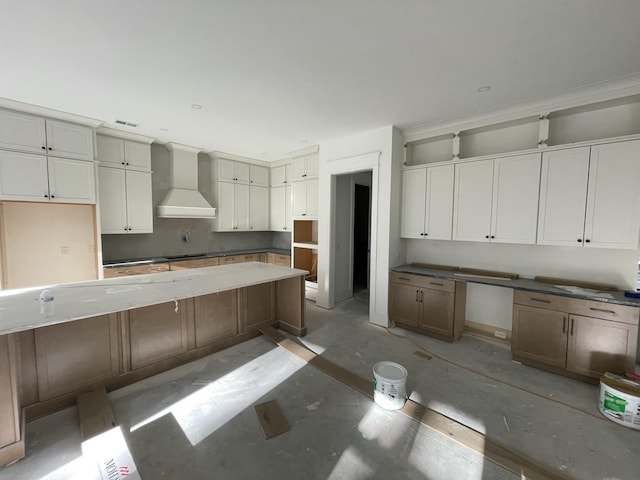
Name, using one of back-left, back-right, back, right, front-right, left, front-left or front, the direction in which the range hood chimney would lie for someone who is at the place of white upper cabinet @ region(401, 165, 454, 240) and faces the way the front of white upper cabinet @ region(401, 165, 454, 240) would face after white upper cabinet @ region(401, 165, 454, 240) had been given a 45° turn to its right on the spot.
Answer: front

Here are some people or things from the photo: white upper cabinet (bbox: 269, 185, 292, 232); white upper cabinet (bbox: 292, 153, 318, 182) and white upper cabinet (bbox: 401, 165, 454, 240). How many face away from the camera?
0

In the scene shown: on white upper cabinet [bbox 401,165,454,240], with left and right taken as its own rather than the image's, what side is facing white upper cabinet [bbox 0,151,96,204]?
front

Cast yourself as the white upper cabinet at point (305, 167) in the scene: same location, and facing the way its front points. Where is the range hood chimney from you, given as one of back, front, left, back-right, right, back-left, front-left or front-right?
front-right

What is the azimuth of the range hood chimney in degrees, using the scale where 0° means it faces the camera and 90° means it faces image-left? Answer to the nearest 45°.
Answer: approximately 315°

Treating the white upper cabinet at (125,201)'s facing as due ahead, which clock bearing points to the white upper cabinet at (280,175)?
the white upper cabinet at (280,175) is roughly at 9 o'clock from the white upper cabinet at (125,201).

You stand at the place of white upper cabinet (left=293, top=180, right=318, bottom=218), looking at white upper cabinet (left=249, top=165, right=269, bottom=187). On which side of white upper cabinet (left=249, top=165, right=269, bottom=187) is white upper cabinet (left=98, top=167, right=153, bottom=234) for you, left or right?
left

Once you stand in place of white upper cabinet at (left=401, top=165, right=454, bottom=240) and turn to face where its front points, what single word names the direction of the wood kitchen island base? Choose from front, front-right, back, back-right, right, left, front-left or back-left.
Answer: front

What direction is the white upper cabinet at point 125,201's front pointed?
toward the camera

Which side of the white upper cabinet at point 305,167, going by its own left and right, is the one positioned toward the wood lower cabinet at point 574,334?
left

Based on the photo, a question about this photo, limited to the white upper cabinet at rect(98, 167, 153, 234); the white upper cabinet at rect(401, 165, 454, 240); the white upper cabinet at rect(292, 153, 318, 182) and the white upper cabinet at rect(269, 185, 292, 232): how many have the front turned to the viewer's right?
0

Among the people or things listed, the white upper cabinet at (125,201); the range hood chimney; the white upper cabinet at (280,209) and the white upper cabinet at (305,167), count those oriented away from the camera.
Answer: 0

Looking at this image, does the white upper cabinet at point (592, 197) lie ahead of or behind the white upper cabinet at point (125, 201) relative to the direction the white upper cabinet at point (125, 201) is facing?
ahead

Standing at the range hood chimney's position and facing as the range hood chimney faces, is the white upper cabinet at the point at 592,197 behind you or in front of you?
in front

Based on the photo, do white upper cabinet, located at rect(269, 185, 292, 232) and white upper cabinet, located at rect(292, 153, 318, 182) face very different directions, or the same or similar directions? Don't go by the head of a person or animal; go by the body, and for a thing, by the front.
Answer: same or similar directions

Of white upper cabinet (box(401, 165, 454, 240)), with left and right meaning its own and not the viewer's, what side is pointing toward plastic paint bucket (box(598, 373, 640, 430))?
left

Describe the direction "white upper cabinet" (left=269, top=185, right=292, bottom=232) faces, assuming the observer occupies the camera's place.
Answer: facing the viewer and to the left of the viewer
